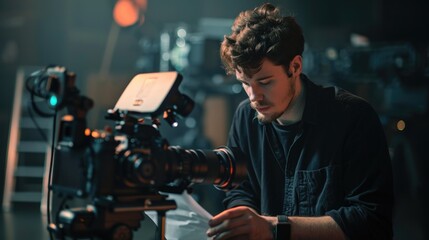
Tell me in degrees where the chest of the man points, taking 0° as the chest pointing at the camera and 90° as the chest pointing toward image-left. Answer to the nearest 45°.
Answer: approximately 45°

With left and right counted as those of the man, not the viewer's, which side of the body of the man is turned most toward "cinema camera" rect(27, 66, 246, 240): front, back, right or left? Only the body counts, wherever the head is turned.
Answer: front

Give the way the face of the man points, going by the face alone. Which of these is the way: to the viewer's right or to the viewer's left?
to the viewer's left
